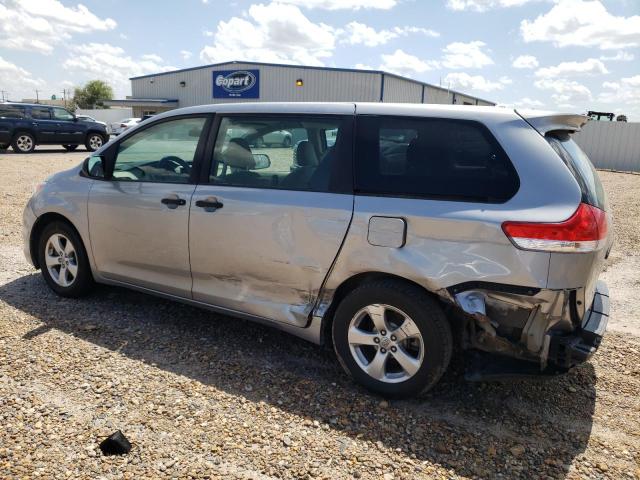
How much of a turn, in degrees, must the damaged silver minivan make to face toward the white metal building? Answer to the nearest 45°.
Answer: approximately 45° to its right

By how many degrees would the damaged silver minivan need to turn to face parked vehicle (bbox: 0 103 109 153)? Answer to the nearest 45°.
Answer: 0° — it already faces it

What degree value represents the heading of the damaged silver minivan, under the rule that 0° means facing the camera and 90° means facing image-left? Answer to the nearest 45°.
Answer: approximately 135°

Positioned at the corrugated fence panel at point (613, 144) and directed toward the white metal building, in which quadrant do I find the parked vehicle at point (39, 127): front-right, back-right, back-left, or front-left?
front-left

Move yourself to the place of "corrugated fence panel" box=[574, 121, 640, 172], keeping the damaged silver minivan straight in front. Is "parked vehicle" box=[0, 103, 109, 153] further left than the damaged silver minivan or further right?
right

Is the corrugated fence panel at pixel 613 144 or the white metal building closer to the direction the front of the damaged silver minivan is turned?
the white metal building

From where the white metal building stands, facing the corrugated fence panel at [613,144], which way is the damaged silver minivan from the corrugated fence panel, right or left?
right

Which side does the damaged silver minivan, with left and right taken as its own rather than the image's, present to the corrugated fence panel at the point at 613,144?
right

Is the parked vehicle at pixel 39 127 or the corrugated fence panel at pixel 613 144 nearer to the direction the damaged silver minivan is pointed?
the parked vehicle
